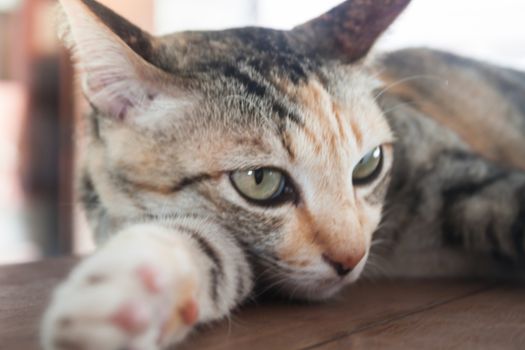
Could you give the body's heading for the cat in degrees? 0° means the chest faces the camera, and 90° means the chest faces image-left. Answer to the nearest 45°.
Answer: approximately 45°
